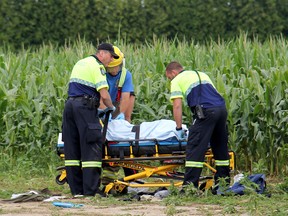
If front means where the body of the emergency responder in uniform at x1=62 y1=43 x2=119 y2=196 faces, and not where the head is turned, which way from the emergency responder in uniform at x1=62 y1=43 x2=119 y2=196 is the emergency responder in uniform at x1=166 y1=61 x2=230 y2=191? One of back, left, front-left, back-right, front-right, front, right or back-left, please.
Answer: front-right

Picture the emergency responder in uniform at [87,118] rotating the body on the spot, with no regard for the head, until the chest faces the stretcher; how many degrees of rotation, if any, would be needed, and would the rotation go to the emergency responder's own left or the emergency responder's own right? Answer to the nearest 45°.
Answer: approximately 45° to the emergency responder's own right

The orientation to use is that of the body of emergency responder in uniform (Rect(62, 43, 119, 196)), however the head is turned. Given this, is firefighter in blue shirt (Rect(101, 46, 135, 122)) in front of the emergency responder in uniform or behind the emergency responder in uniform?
in front

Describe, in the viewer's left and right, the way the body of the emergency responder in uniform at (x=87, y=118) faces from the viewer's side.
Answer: facing away from the viewer and to the right of the viewer
